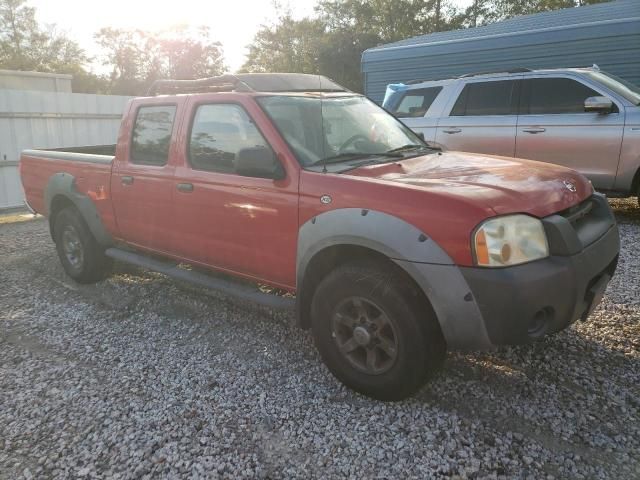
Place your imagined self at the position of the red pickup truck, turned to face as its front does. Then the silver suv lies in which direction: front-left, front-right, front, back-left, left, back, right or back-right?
left

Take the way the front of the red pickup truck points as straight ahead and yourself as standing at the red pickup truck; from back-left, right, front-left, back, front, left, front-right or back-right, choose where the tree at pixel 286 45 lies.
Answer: back-left

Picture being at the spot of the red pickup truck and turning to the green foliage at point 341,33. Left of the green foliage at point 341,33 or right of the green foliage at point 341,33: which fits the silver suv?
right

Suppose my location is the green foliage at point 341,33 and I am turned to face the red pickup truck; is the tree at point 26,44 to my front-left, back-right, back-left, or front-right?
back-right

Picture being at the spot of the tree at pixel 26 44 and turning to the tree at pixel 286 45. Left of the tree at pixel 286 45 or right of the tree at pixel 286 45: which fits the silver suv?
right

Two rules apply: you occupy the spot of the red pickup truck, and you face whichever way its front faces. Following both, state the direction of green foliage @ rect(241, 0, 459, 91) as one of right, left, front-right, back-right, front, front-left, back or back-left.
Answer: back-left

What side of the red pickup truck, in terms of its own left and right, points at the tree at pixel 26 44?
back

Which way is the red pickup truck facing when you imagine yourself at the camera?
facing the viewer and to the right of the viewer

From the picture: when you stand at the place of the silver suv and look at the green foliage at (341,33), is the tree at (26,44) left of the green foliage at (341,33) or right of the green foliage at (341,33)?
left
